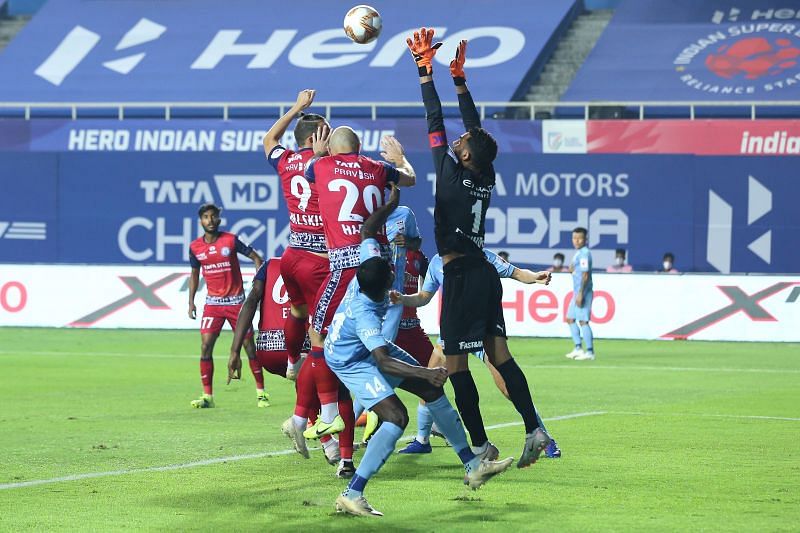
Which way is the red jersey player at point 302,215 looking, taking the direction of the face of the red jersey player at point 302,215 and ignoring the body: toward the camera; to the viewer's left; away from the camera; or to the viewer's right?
away from the camera

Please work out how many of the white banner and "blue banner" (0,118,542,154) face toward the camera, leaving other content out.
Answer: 2

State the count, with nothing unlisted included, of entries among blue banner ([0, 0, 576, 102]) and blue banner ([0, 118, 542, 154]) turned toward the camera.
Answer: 2

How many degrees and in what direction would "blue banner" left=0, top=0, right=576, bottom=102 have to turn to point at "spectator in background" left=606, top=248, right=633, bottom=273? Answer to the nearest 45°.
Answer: approximately 45° to its left

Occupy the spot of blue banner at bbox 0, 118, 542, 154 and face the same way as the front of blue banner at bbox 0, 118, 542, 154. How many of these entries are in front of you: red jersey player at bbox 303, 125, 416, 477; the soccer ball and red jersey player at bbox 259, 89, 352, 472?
3

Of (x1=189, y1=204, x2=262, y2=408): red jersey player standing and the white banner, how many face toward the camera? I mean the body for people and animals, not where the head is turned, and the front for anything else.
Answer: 2

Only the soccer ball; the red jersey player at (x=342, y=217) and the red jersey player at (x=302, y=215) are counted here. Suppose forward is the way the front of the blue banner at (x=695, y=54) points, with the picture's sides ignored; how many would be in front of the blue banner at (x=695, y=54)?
3
